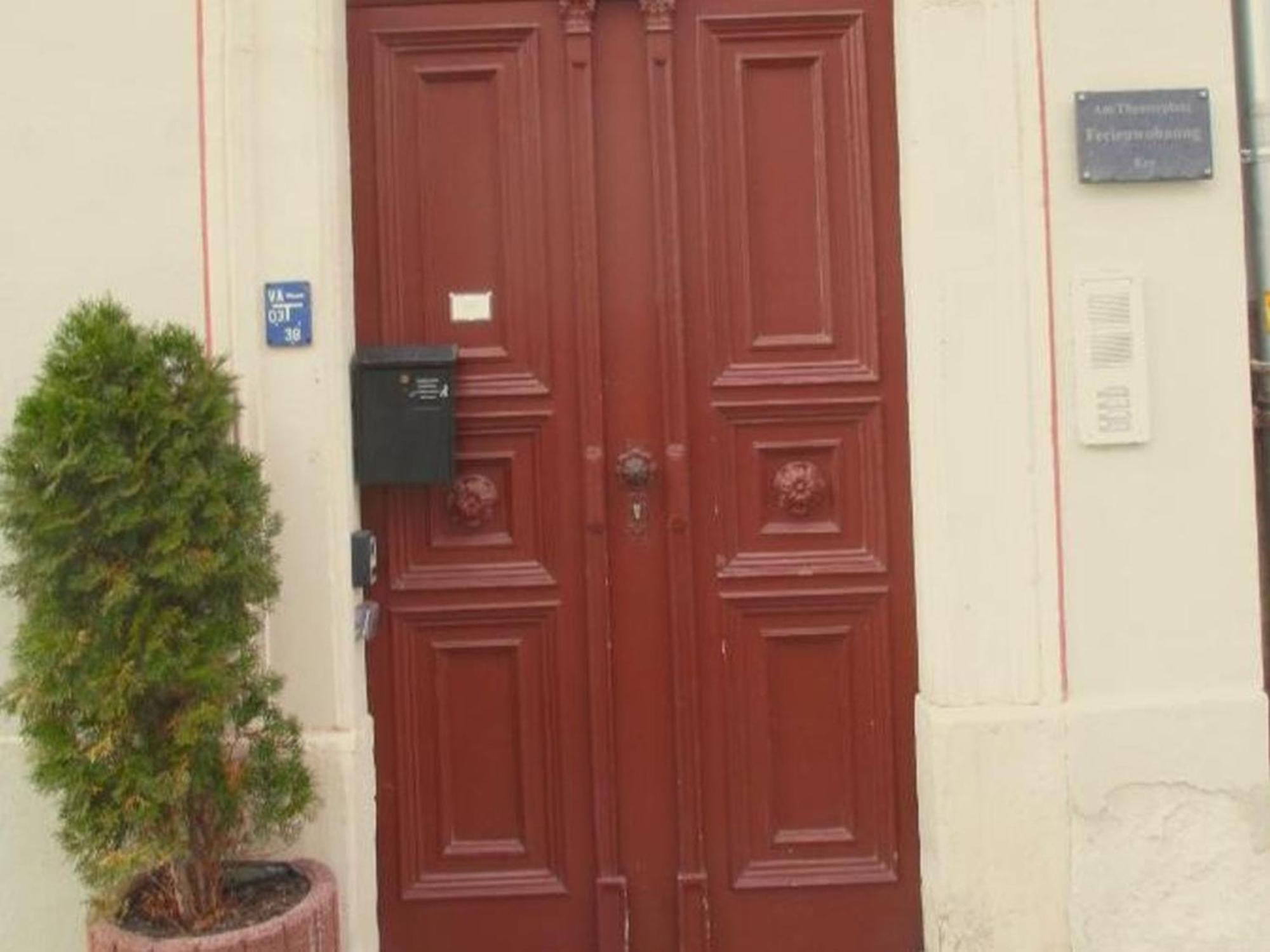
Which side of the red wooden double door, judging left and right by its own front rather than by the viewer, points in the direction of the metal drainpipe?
left

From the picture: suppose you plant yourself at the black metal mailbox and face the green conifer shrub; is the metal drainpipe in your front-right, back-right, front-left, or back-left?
back-left

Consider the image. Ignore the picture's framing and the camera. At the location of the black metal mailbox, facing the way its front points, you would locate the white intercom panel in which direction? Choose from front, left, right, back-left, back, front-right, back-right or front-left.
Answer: left

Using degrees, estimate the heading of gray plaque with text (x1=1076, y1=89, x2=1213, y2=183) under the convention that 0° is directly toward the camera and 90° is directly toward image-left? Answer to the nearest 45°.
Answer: approximately 0°

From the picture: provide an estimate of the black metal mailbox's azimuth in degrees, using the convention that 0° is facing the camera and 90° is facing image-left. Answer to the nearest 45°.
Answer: approximately 0°

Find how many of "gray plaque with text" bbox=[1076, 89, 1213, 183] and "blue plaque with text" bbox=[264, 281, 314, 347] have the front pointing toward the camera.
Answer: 2

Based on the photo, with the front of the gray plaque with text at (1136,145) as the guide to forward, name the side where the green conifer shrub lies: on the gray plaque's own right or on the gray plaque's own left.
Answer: on the gray plaque's own right

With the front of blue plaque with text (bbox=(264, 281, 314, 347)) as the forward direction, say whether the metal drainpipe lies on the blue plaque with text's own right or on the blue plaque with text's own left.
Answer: on the blue plaque with text's own left

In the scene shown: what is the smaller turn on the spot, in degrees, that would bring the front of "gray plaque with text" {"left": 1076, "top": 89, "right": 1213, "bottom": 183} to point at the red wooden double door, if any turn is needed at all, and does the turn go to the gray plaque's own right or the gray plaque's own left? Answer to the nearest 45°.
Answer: approximately 90° to the gray plaque's own right
